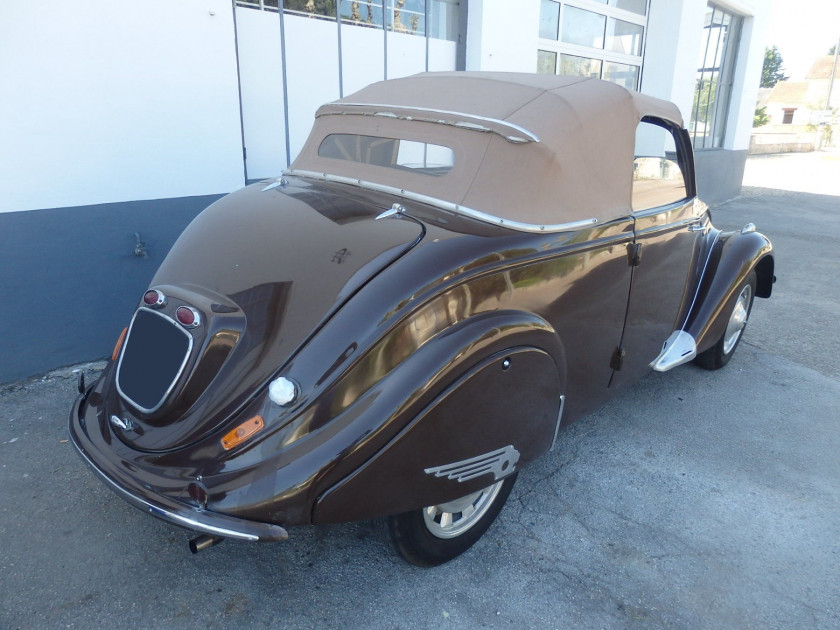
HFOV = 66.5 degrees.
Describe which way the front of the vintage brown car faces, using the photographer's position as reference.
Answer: facing away from the viewer and to the right of the viewer
